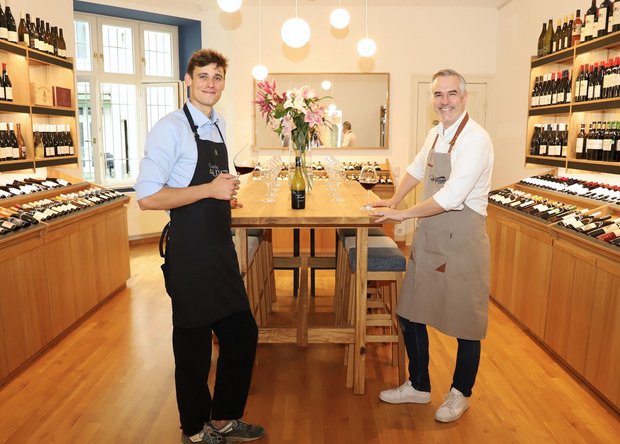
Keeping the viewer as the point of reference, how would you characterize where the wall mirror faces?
facing the viewer

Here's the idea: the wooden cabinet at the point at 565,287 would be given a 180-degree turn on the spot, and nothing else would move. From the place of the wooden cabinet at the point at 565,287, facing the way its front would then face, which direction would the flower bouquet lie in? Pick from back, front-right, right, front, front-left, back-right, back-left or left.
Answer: back

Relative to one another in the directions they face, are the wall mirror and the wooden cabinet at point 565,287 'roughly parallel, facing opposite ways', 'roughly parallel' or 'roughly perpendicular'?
roughly perpendicular

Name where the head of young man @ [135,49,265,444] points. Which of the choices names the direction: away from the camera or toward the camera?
toward the camera

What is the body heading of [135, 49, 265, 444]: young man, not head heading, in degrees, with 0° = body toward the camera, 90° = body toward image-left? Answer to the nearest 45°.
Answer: approximately 315°

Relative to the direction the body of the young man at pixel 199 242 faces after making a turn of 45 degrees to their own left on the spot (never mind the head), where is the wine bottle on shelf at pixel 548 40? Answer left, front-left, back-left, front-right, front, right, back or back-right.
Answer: front-left

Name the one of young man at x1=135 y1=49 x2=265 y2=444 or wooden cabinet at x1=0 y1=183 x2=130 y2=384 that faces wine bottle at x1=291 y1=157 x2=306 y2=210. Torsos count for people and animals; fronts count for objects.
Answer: the wooden cabinet

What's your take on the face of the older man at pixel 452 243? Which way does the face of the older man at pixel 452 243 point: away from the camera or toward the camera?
toward the camera

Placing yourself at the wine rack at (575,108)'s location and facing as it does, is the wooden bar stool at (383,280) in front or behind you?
in front

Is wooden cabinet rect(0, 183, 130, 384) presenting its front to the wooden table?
yes

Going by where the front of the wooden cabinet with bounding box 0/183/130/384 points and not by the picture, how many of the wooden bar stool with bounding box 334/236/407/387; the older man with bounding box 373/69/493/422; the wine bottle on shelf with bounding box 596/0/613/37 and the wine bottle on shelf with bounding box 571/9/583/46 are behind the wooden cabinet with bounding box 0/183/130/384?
0

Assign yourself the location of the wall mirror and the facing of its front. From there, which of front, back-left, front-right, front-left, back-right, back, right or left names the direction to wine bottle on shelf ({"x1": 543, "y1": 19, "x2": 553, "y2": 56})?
front-left

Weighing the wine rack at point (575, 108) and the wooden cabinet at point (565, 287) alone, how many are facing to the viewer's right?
0

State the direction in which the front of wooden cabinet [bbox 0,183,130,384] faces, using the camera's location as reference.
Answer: facing the viewer and to the right of the viewer

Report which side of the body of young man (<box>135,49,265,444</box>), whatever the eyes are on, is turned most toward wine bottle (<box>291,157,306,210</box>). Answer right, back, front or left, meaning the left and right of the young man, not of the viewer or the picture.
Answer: left

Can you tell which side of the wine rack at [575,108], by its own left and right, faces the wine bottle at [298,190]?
front

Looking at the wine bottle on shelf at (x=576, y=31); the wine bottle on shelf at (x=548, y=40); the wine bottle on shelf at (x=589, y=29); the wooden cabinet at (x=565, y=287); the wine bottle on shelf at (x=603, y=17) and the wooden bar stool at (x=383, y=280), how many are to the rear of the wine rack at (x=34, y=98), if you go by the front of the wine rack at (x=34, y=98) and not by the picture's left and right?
0

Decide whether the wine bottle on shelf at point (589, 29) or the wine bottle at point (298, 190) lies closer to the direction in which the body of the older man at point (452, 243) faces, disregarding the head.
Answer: the wine bottle

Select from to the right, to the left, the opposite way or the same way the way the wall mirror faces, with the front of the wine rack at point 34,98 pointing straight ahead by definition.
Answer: to the right

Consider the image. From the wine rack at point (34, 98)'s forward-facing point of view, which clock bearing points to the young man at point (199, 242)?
The young man is roughly at 1 o'clock from the wine rack.
